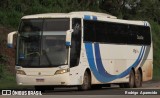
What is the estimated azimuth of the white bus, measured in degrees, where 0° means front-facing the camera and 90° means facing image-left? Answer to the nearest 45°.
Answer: approximately 45°
